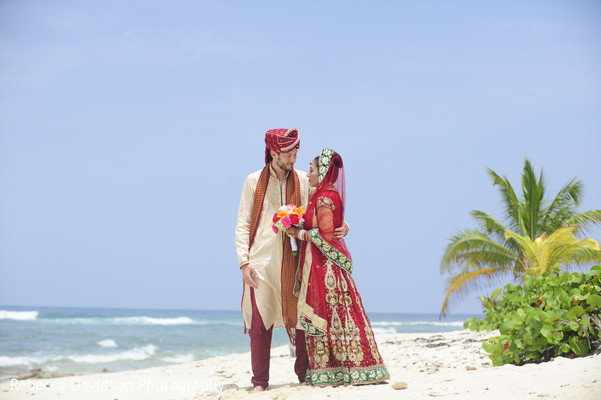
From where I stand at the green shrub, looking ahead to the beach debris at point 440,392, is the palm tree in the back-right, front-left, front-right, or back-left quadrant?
back-right

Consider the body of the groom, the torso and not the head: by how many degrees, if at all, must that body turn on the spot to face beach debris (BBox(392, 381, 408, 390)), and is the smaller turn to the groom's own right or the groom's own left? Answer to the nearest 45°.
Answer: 0° — they already face it

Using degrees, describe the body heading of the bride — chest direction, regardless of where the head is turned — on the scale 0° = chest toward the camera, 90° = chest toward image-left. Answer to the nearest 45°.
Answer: approximately 90°

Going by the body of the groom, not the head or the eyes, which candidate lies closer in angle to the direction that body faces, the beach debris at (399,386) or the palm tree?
the beach debris

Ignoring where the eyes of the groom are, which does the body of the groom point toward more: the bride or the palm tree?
the bride

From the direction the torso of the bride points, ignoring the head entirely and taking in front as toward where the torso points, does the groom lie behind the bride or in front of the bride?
in front

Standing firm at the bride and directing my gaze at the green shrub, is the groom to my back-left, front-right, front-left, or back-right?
back-left

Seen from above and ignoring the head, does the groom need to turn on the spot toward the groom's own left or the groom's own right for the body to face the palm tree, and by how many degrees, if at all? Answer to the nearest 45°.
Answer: approximately 90° to the groom's own left

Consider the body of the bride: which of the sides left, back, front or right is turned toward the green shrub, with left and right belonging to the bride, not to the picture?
back
